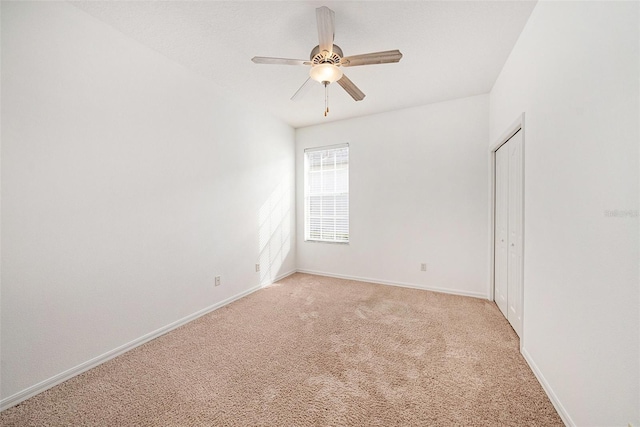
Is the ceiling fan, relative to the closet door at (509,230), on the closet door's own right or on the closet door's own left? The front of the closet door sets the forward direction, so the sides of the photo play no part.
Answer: on the closet door's own left

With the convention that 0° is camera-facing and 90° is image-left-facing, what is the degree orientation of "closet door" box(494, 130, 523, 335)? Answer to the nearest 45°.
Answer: approximately 90°
